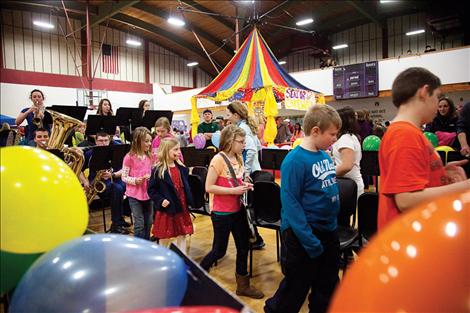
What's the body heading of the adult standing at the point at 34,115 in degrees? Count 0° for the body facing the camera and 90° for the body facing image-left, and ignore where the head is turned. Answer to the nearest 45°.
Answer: approximately 0°

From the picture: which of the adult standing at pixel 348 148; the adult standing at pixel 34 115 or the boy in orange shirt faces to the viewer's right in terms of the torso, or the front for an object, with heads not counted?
the boy in orange shirt

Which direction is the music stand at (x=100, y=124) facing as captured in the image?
away from the camera

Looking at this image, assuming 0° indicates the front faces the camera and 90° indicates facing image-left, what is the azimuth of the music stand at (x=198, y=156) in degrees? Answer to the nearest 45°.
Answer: approximately 180°

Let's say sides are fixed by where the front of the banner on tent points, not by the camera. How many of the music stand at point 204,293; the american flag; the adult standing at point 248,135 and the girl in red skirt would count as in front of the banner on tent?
3

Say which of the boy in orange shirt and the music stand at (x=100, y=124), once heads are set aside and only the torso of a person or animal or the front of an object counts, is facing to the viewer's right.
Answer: the boy in orange shirt
